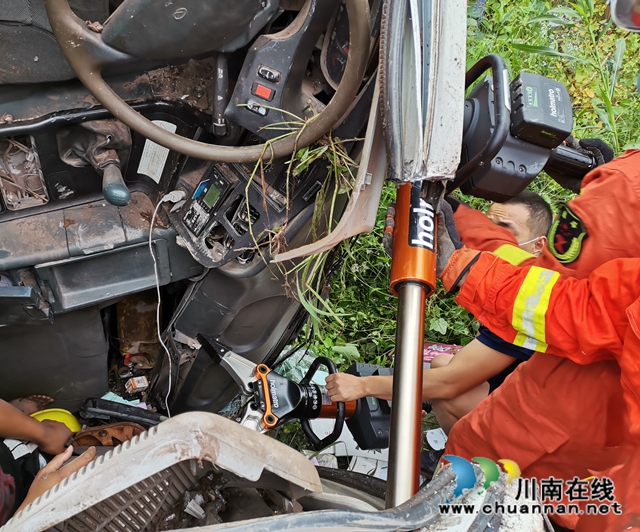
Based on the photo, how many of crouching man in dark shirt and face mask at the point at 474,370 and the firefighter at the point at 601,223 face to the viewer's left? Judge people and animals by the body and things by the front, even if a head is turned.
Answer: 2

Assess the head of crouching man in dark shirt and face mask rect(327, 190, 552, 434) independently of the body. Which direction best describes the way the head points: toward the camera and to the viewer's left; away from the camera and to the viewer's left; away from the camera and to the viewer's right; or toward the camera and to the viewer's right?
toward the camera and to the viewer's left

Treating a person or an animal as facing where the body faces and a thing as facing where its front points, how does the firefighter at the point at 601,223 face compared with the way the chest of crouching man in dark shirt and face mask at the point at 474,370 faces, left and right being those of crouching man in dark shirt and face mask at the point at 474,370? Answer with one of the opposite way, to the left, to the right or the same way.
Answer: the same way

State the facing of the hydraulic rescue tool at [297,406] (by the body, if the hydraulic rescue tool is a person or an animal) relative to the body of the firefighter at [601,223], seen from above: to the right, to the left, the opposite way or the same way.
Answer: the same way

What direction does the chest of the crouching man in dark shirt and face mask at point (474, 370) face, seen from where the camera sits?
to the viewer's left

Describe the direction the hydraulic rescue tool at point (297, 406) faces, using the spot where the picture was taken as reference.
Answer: facing to the left of the viewer

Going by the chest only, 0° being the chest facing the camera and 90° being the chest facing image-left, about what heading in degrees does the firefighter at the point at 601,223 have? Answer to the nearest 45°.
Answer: approximately 90°
